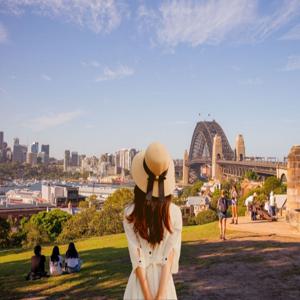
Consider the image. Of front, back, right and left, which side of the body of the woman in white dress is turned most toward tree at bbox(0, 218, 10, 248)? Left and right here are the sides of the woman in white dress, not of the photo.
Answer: front

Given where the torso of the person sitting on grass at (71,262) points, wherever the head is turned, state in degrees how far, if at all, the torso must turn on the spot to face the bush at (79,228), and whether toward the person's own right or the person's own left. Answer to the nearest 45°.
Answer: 0° — they already face it

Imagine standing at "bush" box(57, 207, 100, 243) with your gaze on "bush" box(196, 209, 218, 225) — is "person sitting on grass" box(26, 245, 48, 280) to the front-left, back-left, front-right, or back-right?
back-right

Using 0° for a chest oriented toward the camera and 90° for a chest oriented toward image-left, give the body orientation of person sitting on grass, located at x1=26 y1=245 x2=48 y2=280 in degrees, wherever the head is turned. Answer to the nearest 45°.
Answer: approximately 180°

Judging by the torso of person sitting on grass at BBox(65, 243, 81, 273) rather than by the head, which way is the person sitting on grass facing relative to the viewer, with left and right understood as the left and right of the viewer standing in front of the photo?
facing away from the viewer

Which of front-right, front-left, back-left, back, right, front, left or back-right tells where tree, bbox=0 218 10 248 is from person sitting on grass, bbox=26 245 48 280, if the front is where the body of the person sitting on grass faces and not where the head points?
front

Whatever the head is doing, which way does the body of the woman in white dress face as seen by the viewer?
away from the camera

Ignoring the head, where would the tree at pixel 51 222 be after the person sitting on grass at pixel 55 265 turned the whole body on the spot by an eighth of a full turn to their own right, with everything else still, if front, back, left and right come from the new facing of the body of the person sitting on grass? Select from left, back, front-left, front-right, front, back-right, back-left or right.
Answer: front-left

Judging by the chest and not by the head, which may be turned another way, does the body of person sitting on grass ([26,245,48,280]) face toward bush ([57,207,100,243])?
yes

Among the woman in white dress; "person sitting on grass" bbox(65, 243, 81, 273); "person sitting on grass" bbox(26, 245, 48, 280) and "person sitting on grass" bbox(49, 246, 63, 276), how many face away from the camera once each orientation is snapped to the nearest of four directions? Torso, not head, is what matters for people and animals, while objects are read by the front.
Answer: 4

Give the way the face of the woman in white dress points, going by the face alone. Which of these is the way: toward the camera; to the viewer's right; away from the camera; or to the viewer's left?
away from the camera

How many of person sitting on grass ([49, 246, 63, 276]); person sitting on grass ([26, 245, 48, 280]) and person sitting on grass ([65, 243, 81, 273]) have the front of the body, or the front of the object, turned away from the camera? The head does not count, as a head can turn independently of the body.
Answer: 3

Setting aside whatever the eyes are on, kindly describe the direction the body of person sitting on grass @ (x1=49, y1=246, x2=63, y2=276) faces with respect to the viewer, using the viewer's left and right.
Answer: facing away from the viewer
